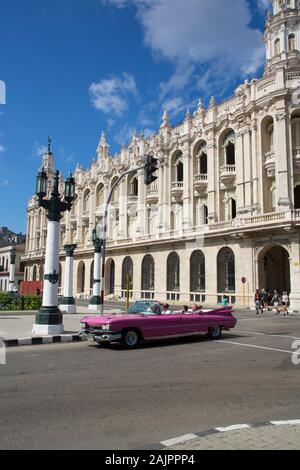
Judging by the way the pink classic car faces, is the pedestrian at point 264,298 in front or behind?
behind

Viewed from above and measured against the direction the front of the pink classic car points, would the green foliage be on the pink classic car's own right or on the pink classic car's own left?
on the pink classic car's own right

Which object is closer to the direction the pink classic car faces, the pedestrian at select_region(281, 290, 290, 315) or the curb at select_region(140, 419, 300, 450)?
the curb

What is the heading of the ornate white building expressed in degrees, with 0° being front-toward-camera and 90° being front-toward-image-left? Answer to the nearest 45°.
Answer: approximately 45°

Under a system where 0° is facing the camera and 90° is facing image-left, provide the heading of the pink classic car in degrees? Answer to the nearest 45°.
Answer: approximately 45°

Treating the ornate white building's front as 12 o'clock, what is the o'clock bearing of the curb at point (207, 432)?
The curb is roughly at 11 o'clock from the ornate white building.
